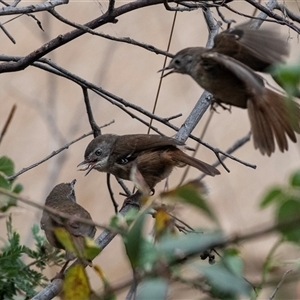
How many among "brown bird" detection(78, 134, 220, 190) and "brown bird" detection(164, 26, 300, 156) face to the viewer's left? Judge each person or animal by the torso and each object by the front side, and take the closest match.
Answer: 2

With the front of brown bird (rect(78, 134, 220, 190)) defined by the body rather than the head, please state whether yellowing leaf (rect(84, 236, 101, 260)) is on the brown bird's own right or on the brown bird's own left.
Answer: on the brown bird's own left

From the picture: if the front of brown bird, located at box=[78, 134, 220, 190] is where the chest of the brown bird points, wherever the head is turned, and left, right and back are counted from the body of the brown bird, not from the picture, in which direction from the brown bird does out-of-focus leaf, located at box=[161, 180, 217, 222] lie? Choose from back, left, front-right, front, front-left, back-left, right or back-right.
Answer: left

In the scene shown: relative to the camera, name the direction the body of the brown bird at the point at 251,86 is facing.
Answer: to the viewer's left

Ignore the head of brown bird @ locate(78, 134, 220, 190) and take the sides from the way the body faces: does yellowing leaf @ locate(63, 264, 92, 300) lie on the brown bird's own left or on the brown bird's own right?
on the brown bird's own left

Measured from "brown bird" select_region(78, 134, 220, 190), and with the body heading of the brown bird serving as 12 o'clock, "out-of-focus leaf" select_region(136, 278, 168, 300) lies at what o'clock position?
The out-of-focus leaf is roughly at 9 o'clock from the brown bird.

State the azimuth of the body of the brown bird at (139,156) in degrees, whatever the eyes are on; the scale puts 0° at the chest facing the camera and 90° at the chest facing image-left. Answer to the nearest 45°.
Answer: approximately 90°

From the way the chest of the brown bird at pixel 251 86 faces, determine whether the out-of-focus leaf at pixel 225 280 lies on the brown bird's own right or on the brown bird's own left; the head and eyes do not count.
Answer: on the brown bird's own left

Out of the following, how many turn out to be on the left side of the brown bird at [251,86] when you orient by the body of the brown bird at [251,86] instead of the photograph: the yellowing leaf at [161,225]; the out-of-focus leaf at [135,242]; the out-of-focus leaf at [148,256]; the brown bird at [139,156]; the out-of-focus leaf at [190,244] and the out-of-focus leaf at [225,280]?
5
